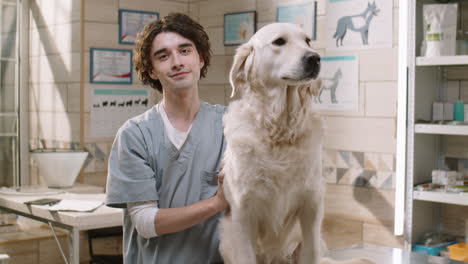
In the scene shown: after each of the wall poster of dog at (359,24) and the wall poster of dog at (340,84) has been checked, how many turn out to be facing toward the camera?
2

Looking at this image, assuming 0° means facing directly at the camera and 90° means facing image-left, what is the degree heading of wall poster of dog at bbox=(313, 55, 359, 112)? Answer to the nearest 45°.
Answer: approximately 0°

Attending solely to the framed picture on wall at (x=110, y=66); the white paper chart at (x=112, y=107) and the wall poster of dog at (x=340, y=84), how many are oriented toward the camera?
3

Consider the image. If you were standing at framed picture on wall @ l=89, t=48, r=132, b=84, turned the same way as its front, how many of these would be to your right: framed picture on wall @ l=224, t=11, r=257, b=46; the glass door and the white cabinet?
1

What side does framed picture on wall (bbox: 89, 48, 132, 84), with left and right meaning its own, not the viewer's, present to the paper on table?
front
